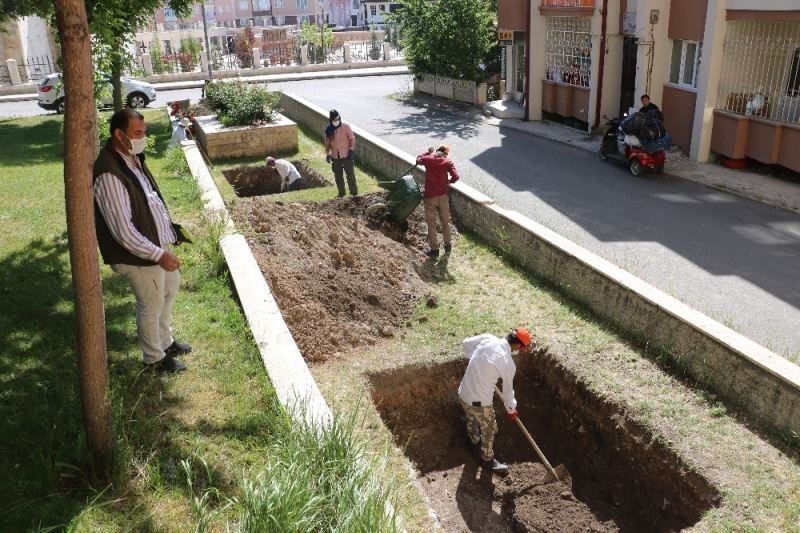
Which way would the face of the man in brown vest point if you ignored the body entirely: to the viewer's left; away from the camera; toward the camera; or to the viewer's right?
to the viewer's right

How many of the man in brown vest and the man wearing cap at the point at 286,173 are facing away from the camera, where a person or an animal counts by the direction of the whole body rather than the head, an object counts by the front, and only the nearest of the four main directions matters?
0

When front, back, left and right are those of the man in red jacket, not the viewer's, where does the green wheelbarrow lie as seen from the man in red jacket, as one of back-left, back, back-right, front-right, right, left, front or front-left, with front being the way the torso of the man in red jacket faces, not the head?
front-left

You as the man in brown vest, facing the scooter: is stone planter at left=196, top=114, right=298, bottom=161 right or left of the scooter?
left

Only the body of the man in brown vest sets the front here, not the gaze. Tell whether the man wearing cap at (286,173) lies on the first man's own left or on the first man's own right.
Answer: on the first man's own left

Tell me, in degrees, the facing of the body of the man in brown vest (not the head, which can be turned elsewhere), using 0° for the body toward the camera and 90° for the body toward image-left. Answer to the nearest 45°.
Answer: approximately 270°

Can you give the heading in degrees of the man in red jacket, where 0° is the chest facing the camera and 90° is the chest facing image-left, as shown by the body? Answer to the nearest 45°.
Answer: approximately 180°

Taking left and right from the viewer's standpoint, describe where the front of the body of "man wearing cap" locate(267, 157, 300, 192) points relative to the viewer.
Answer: facing to the left of the viewer

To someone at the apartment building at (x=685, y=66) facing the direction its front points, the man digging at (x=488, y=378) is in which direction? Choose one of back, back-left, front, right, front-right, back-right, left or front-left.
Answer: front-left

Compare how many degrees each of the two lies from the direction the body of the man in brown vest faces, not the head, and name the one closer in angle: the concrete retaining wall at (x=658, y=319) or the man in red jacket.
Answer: the concrete retaining wall

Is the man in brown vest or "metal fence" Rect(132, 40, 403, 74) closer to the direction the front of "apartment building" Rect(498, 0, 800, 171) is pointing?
the man in brown vest

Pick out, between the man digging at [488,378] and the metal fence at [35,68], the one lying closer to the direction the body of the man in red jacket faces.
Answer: the metal fence

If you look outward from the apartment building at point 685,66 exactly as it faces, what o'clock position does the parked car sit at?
The parked car is roughly at 2 o'clock from the apartment building.
